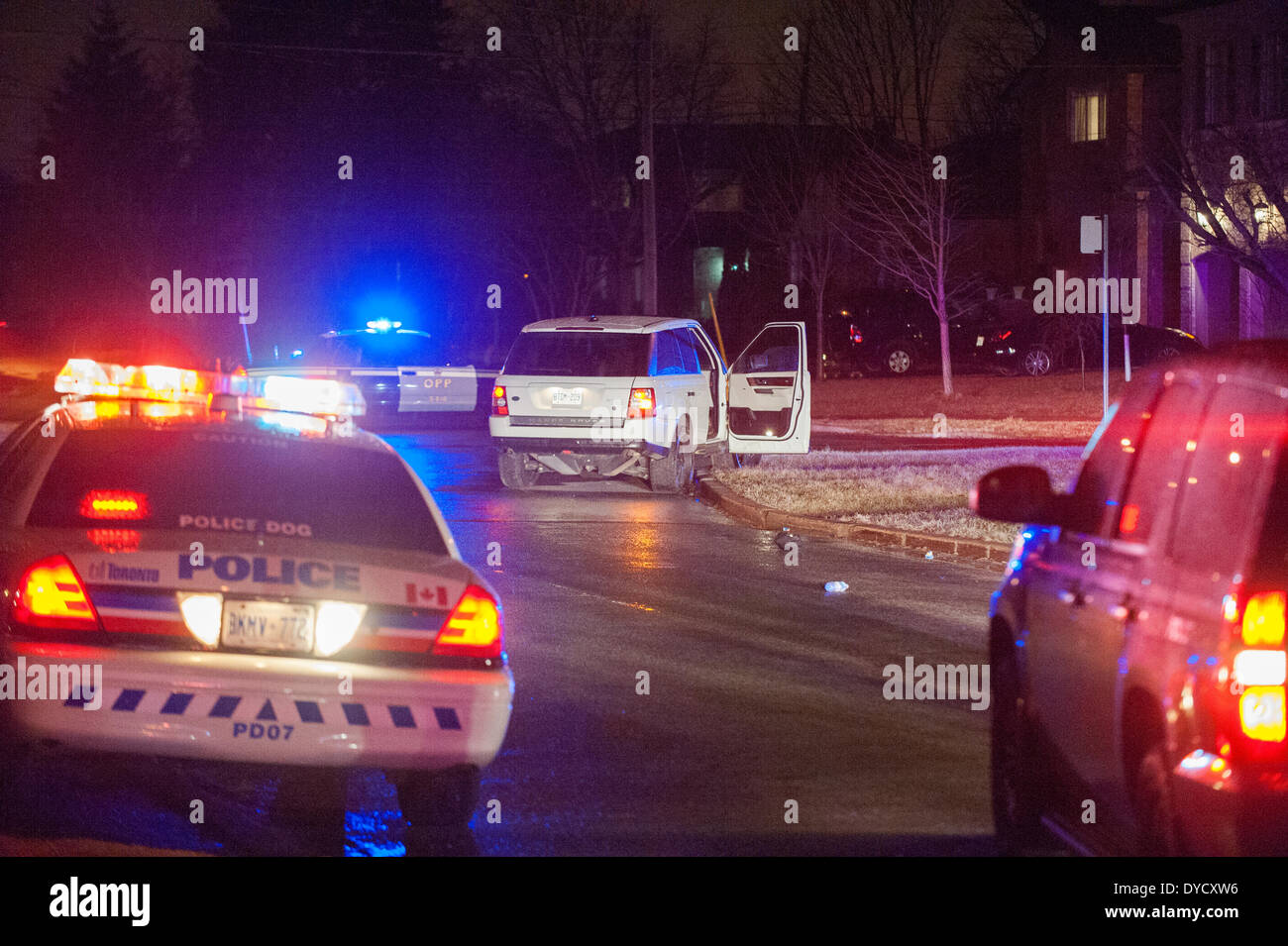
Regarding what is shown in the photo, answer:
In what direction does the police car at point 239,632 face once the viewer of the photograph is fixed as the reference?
facing away from the viewer

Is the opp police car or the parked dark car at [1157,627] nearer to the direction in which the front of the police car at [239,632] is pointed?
the opp police car

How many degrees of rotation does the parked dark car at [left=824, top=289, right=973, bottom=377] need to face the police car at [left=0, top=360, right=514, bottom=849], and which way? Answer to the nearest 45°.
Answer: approximately 135° to its right

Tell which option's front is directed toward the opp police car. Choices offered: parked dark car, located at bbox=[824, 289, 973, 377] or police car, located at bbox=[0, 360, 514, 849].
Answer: the police car

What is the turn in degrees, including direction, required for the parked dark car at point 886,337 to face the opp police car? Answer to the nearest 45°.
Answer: approximately 180°

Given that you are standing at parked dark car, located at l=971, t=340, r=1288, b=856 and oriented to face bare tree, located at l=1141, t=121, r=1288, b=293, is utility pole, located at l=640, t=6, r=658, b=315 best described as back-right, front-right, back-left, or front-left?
front-left

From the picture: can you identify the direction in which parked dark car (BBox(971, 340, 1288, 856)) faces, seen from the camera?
facing away from the viewer and to the left of the viewer

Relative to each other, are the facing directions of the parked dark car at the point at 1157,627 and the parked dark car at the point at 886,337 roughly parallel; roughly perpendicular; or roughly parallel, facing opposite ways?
roughly perpendicular

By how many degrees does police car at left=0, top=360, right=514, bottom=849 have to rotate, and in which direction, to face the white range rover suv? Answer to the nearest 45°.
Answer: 0° — it already faces it

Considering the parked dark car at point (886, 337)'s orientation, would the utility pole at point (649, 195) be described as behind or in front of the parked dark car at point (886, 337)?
behind

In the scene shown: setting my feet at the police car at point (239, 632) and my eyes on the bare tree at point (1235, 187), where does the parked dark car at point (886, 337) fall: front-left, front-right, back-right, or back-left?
front-left

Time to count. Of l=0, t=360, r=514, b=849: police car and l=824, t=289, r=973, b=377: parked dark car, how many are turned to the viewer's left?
0

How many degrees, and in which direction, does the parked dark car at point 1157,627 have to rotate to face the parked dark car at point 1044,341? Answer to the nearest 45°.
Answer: approximately 45° to its right

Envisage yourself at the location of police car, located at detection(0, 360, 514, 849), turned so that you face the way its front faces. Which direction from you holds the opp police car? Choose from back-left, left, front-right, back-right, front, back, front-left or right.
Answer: front

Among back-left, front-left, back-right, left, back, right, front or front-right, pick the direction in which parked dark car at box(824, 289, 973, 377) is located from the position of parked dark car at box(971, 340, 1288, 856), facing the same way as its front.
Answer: front-right

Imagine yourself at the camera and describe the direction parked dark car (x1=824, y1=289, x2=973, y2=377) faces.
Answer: facing away from the viewer and to the right of the viewer

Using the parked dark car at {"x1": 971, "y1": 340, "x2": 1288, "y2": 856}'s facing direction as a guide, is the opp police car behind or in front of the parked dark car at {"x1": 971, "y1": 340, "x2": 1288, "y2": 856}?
in front
